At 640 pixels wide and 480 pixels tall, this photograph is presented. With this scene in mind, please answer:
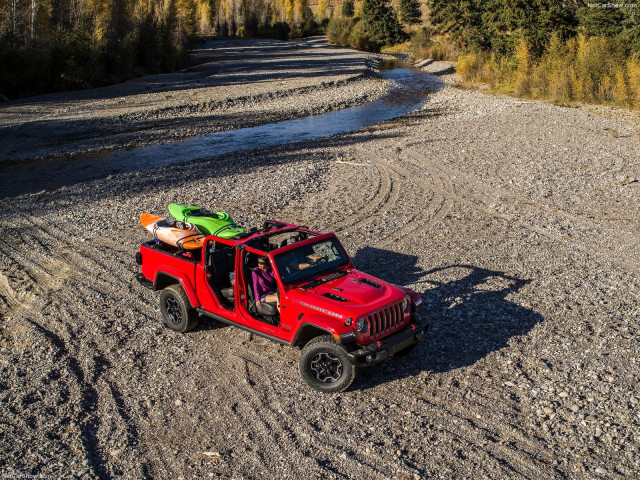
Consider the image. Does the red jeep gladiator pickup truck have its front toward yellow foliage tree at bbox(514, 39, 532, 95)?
no
